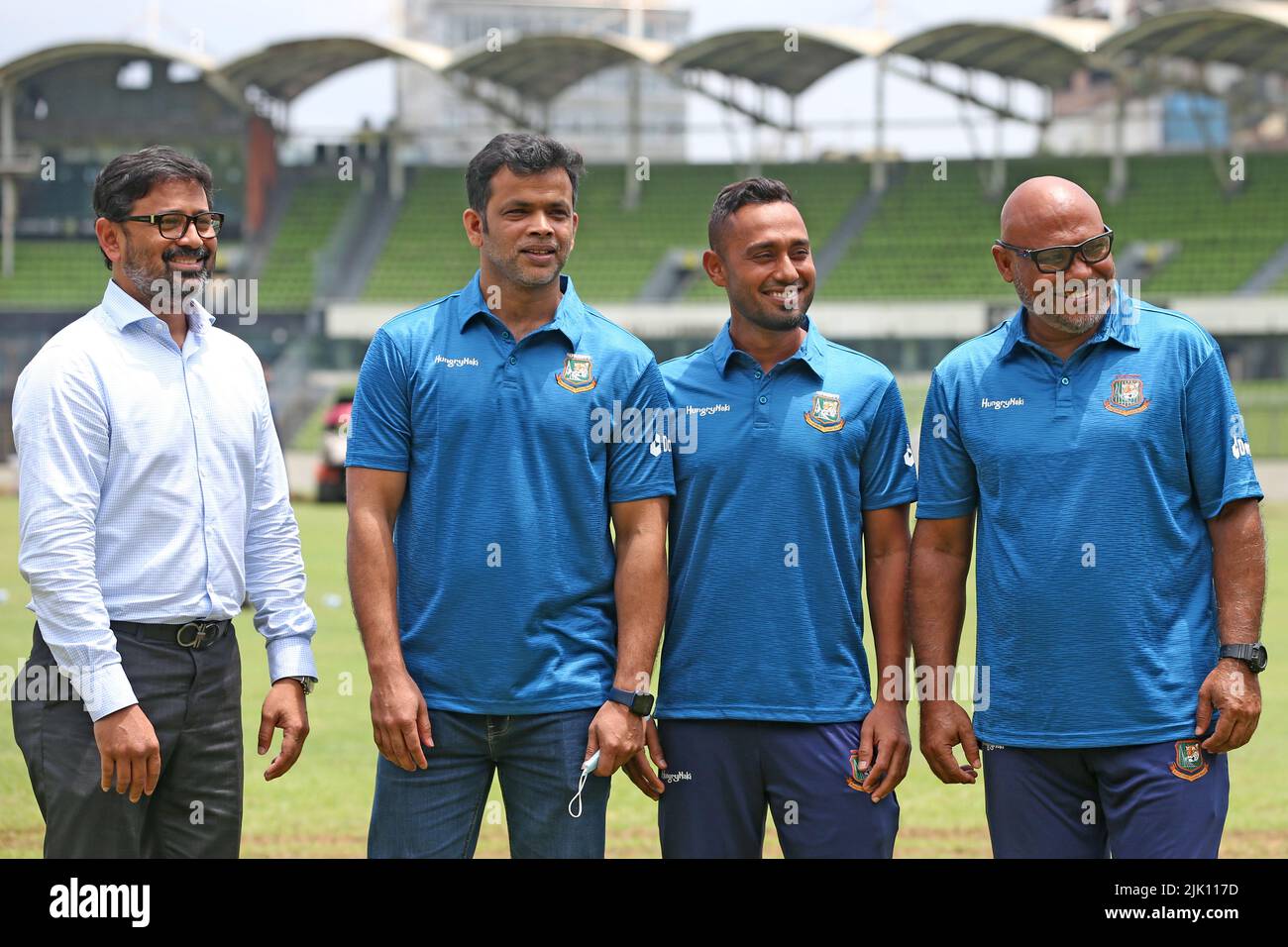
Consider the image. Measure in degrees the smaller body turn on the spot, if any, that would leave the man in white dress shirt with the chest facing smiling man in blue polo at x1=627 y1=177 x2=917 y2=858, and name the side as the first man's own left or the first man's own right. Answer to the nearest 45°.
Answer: approximately 45° to the first man's own left

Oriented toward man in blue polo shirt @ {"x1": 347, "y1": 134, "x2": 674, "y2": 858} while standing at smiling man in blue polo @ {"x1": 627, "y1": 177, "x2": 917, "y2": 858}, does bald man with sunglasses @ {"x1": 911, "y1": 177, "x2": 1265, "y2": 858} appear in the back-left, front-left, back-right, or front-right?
back-left

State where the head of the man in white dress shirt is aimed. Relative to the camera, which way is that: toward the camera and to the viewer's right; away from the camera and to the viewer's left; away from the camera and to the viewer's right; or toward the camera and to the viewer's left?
toward the camera and to the viewer's right

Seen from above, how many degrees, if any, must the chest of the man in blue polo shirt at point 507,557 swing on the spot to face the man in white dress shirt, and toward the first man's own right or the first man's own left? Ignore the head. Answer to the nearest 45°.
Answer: approximately 90° to the first man's own right

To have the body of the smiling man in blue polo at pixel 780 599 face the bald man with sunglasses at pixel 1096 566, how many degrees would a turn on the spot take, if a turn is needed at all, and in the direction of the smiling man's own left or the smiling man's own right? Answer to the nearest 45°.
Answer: approximately 90° to the smiling man's own left

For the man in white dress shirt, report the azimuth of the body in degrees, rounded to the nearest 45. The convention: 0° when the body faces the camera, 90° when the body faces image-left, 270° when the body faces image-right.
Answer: approximately 315°

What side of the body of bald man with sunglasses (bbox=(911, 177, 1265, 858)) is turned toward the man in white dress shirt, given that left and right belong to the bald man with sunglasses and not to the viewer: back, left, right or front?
right
